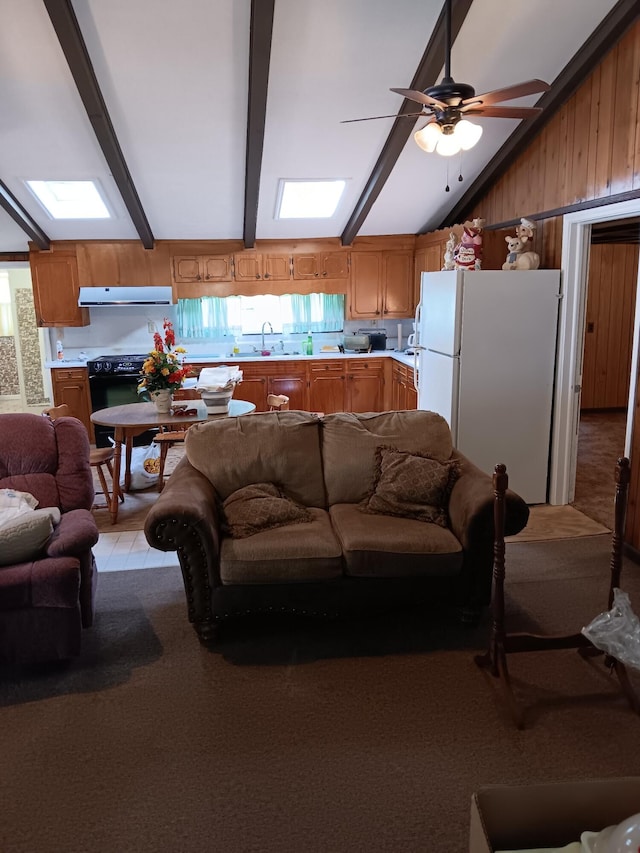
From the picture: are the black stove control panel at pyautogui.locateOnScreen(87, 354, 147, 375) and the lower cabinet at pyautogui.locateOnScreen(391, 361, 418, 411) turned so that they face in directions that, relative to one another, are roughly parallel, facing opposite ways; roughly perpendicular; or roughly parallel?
roughly perpendicular

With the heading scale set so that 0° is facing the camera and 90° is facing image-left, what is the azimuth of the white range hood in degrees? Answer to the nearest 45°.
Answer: approximately 0°

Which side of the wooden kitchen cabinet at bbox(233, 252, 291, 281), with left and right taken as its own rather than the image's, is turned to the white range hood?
right

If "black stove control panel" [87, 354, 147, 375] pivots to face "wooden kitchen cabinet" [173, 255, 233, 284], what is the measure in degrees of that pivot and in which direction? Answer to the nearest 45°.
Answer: approximately 90° to its left

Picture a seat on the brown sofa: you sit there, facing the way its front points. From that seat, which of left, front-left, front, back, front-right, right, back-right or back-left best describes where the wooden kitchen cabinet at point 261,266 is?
back

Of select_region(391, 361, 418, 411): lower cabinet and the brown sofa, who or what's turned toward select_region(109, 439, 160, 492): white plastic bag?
the lower cabinet

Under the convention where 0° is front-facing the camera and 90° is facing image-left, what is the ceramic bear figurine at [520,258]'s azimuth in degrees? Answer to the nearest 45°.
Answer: approximately 45°

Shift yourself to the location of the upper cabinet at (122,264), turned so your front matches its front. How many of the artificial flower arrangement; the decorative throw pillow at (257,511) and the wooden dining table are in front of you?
3

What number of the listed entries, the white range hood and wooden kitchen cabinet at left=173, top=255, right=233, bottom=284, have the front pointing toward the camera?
2

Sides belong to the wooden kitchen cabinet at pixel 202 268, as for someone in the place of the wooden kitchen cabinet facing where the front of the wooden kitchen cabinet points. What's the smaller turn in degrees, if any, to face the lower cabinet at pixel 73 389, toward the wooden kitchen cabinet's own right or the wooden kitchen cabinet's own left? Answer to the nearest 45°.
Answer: approximately 90° to the wooden kitchen cabinet's own right

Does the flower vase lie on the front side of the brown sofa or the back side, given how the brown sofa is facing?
on the back side

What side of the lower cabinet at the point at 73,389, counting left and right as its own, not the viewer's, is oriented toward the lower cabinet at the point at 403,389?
left
